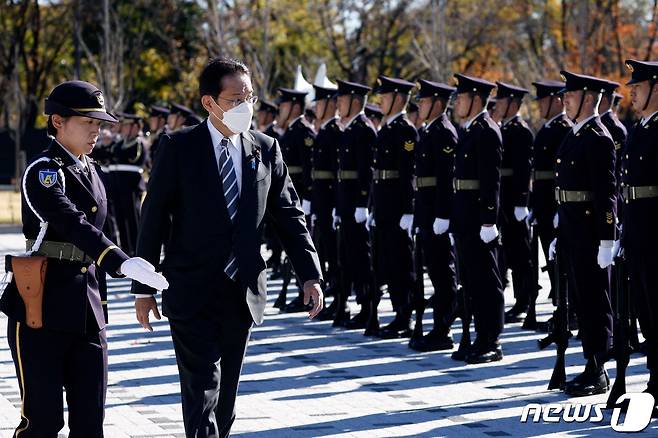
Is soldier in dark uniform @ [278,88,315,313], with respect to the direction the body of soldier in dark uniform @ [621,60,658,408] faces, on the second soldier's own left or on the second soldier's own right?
on the second soldier's own right

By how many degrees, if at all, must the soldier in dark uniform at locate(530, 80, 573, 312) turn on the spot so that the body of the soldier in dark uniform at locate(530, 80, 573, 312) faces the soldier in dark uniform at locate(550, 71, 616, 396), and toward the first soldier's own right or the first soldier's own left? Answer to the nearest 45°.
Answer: approximately 45° to the first soldier's own left

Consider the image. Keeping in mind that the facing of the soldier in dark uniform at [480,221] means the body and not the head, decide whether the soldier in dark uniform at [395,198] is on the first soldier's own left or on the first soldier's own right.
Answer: on the first soldier's own right

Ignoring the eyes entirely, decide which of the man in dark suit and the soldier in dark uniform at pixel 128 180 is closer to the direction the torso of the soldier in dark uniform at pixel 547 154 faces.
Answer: the man in dark suit

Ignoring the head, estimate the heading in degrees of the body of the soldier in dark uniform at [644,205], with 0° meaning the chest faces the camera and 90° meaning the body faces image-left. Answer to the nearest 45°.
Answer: approximately 45°

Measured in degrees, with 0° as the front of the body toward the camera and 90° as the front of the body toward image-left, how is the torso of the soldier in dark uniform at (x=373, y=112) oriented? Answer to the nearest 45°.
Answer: approximately 45°

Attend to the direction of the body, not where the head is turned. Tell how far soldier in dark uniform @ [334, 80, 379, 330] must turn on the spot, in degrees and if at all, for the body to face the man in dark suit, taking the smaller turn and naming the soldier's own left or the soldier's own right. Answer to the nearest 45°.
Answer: approximately 45° to the soldier's own left

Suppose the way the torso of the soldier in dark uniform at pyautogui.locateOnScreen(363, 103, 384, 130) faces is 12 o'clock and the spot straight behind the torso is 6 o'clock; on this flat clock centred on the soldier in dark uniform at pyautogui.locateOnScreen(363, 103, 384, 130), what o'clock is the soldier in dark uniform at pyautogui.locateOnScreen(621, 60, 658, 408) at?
the soldier in dark uniform at pyautogui.locateOnScreen(621, 60, 658, 408) is roughly at 10 o'clock from the soldier in dark uniform at pyautogui.locateOnScreen(363, 103, 384, 130).
